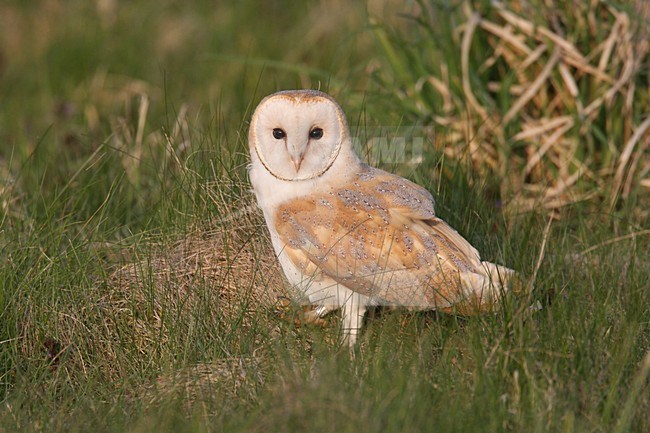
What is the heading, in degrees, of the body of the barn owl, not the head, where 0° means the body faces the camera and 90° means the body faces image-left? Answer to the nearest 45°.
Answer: approximately 90°
